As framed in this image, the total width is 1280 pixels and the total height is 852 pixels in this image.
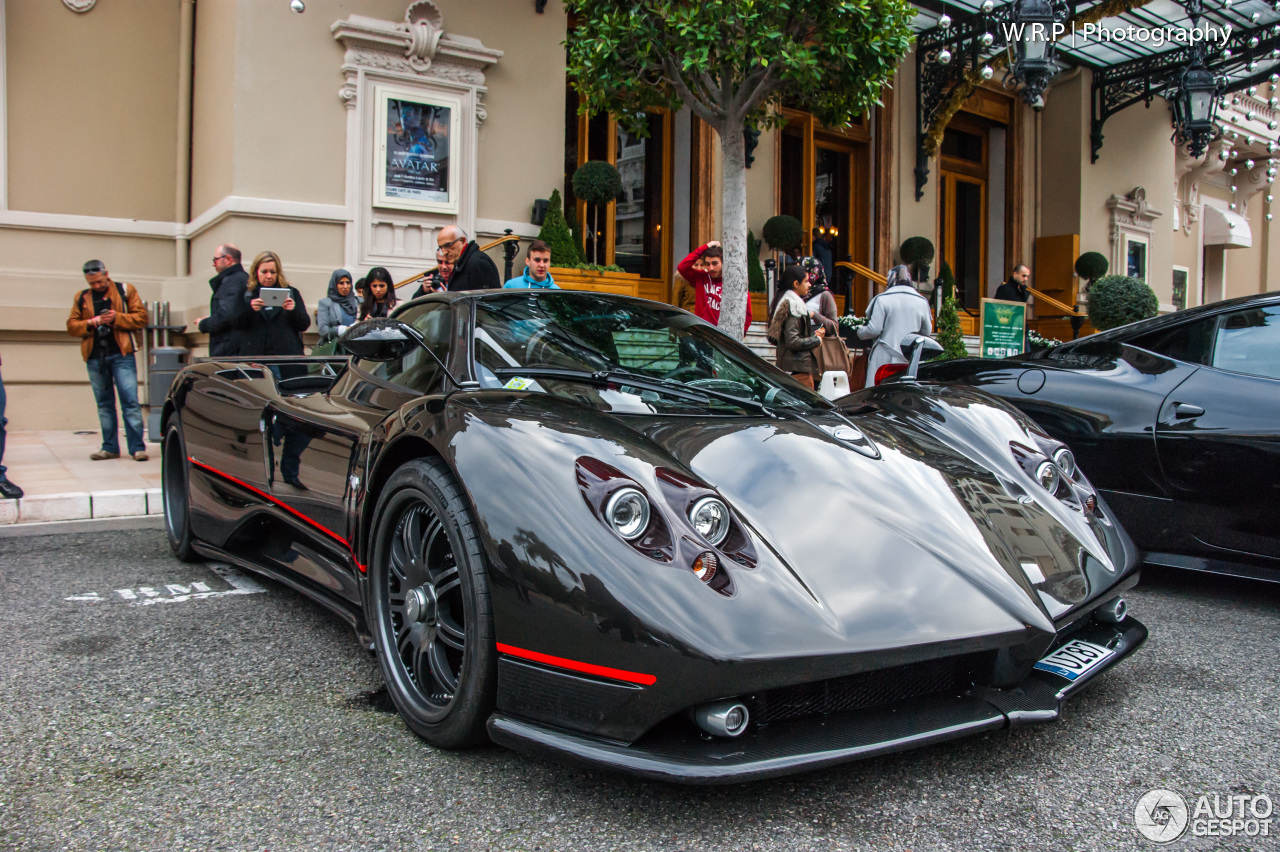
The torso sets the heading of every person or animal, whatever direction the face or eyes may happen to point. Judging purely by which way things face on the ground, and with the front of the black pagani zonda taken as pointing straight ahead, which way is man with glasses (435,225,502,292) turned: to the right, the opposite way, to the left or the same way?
to the right

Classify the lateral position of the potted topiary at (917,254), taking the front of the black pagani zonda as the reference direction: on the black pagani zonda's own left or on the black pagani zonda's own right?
on the black pagani zonda's own left

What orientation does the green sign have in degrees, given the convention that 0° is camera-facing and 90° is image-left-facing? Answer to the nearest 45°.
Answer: approximately 0°

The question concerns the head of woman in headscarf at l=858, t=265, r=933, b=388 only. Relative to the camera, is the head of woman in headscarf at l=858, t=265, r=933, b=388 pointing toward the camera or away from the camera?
away from the camera

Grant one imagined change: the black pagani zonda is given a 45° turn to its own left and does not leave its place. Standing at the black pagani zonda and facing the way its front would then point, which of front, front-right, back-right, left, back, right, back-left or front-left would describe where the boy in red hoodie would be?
left
